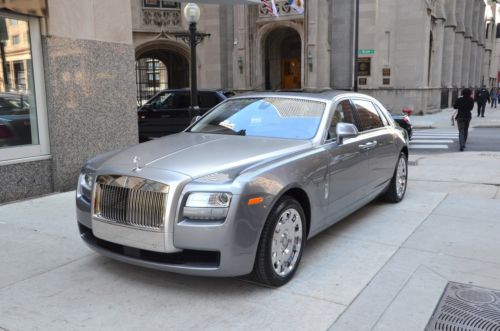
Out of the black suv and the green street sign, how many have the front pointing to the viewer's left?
1

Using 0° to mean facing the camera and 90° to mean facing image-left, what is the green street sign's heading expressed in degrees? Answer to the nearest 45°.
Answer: approximately 0°

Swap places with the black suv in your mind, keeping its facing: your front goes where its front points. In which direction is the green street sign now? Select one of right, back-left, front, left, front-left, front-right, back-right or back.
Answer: back-right

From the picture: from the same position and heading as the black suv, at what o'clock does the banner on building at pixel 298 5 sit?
The banner on building is roughly at 4 o'clock from the black suv.

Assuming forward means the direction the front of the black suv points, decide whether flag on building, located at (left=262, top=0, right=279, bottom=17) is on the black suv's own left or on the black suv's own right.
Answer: on the black suv's own right

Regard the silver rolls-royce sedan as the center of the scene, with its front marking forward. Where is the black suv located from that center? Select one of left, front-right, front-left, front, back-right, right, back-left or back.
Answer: back-right

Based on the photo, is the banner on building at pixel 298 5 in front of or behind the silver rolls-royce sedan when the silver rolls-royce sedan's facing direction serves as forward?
behind

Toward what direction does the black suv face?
to the viewer's left

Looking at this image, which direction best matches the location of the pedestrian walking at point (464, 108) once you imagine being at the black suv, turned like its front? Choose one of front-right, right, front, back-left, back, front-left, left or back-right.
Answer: back

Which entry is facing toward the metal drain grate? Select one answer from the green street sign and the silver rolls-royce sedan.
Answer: the green street sign
